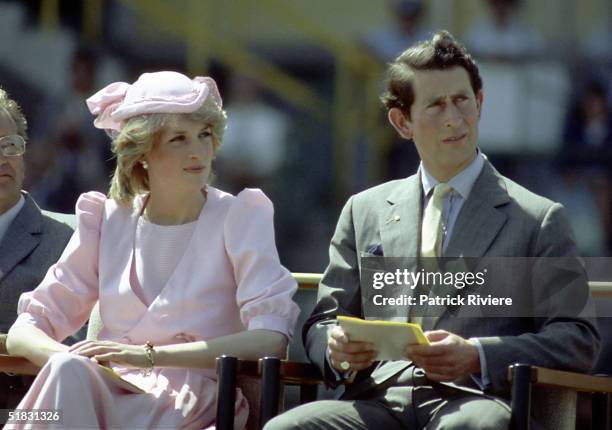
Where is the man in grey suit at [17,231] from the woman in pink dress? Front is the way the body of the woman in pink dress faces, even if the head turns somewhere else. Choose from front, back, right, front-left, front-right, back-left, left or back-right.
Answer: right

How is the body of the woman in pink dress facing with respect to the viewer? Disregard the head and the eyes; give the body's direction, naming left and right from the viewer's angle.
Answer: facing the viewer and to the left of the viewer

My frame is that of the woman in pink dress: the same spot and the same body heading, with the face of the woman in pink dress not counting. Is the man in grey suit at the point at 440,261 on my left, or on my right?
on my left

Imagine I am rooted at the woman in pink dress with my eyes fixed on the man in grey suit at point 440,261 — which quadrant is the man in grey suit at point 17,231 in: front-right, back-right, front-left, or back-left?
back-left

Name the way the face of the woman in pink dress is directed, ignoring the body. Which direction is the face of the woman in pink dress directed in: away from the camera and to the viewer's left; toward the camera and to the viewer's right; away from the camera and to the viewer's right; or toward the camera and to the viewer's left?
toward the camera and to the viewer's right
